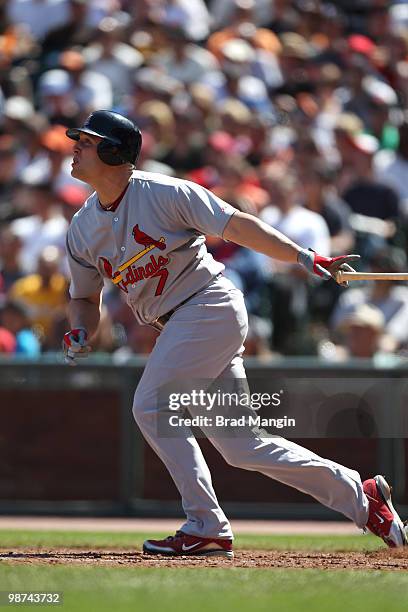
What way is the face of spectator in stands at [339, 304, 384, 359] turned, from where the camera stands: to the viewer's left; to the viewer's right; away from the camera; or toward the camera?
toward the camera

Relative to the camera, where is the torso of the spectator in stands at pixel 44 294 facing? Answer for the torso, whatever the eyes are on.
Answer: toward the camera

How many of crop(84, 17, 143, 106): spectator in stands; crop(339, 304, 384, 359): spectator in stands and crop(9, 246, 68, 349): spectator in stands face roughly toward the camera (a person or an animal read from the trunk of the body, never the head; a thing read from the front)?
3

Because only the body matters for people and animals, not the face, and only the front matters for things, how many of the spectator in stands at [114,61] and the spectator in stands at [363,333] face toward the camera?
2

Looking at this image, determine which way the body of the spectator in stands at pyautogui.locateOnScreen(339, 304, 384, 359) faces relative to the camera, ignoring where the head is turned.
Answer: toward the camera

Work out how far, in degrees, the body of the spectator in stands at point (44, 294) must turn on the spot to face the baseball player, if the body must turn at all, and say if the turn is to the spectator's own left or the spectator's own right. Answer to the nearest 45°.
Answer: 0° — they already face them

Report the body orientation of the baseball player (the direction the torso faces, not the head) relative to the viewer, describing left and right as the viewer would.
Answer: facing the viewer and to the left of the viewer

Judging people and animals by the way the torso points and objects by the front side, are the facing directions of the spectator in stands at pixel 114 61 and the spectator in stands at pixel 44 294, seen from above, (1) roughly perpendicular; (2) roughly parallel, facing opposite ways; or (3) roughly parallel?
roughly parallel

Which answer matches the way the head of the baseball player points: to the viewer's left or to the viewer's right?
to the viewer's left

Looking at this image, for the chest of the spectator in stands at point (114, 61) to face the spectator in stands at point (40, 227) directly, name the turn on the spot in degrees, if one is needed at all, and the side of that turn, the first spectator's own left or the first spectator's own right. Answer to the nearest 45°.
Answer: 0° — they already face them

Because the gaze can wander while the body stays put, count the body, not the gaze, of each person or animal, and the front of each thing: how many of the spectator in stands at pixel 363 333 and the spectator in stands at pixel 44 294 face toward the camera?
2
